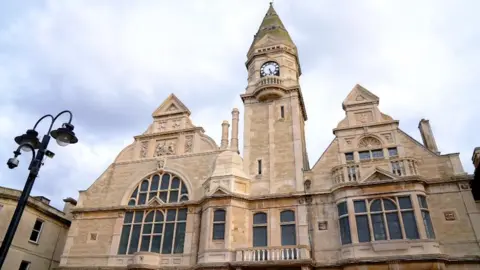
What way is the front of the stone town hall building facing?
toward the camera

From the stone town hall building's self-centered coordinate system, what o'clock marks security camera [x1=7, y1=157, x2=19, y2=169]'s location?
The security camera is roughly at 1 o'clock from the stone town hall building.

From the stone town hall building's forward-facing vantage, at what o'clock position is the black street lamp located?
The black street lamp is roughly at 1 o'clock from the stone town hall building.
